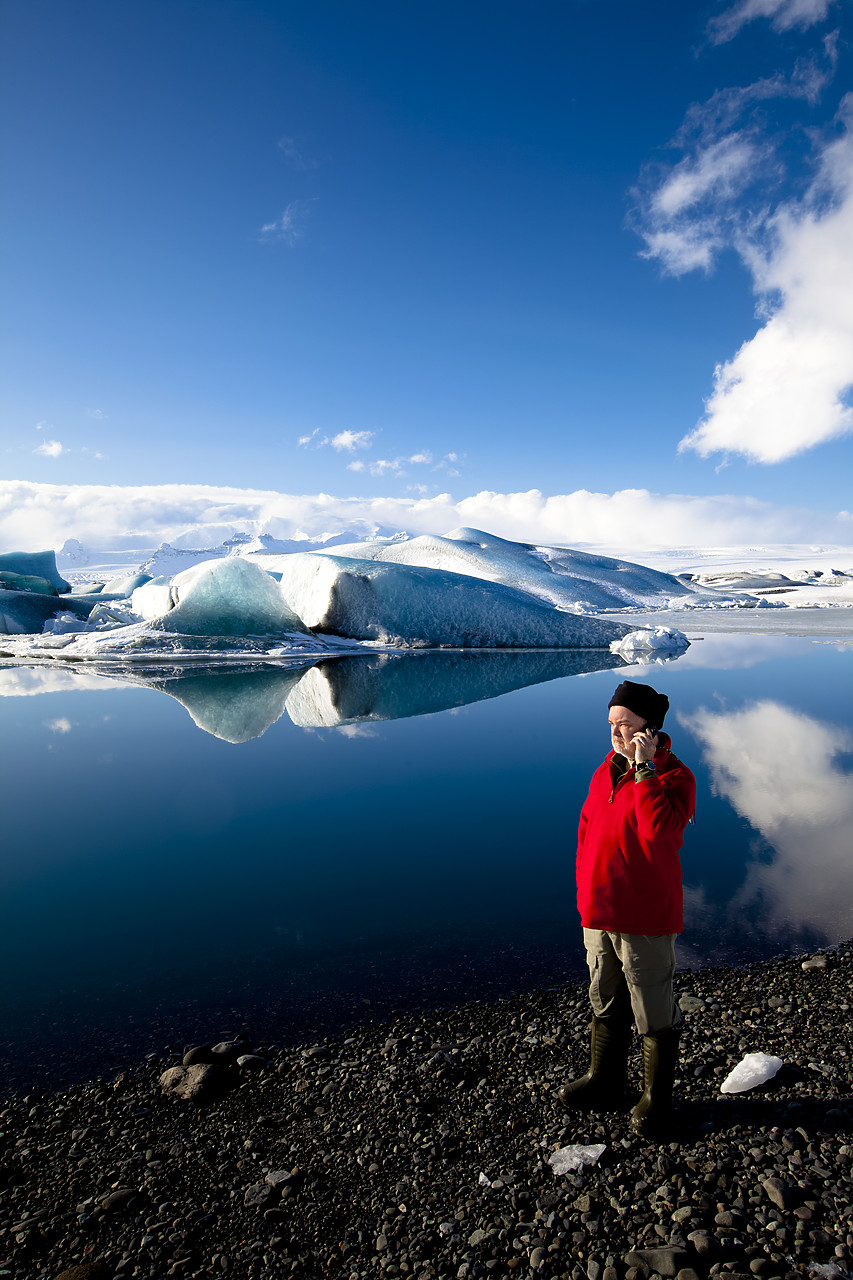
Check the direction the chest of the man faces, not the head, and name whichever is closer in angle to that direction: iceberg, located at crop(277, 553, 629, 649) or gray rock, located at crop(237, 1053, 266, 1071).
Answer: the gray rock

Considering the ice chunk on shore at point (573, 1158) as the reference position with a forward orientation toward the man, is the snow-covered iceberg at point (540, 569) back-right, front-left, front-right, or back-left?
front-left

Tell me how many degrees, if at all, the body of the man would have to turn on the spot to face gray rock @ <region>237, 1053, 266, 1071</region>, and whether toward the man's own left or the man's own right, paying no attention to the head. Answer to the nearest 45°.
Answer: approximately 45° to the man's own right

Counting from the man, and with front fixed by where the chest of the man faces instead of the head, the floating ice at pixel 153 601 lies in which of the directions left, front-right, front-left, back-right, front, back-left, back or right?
right

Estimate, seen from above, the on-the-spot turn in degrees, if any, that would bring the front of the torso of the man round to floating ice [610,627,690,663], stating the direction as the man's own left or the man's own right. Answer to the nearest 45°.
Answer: approximately 135° to the man's own right

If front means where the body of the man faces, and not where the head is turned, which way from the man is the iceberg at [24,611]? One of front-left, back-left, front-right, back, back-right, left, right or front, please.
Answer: right

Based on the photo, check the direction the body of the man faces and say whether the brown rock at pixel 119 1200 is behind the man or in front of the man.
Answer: in front
